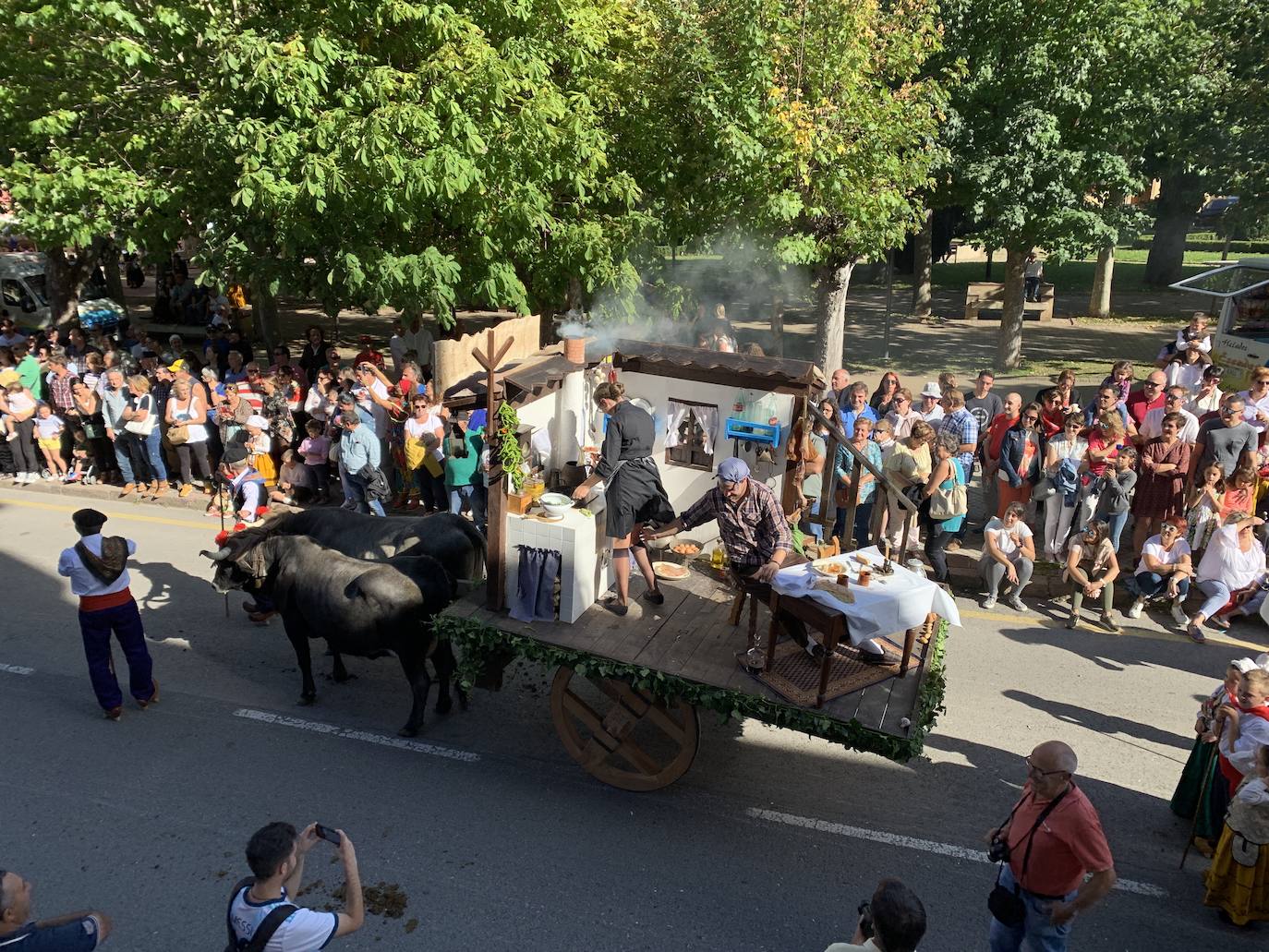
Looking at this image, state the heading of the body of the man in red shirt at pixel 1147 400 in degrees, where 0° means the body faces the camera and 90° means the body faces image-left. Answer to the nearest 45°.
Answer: approximately 45°

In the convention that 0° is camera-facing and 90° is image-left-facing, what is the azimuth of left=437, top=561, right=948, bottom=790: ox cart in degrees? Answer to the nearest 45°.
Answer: approximately 90°

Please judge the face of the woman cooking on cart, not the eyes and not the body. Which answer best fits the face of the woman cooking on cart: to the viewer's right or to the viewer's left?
to the viewer's left

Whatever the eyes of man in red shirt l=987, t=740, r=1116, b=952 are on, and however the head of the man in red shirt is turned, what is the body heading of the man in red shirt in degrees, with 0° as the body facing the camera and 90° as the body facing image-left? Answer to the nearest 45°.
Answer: approximately 45°

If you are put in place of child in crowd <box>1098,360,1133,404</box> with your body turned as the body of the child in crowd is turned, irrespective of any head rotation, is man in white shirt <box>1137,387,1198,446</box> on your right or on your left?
on your left

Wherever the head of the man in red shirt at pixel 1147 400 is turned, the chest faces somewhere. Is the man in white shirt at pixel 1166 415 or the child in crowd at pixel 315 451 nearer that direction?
the child in crowd

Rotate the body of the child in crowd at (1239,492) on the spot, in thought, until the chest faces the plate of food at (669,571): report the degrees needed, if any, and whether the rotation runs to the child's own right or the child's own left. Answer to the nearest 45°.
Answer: approximately 45° to the child's own right

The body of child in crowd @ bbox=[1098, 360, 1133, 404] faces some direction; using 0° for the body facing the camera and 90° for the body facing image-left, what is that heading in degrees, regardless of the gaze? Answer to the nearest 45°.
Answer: approximately 45°

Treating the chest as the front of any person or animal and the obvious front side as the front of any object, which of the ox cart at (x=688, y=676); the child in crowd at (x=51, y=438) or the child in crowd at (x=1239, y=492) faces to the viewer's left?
the ox cart

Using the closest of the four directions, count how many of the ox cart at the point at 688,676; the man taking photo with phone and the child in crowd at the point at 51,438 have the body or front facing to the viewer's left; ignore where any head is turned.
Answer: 1

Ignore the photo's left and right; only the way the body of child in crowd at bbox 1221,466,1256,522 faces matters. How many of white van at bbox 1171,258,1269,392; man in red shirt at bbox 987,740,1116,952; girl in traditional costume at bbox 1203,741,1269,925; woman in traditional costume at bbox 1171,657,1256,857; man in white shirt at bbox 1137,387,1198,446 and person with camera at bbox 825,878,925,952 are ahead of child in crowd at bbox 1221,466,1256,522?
4
